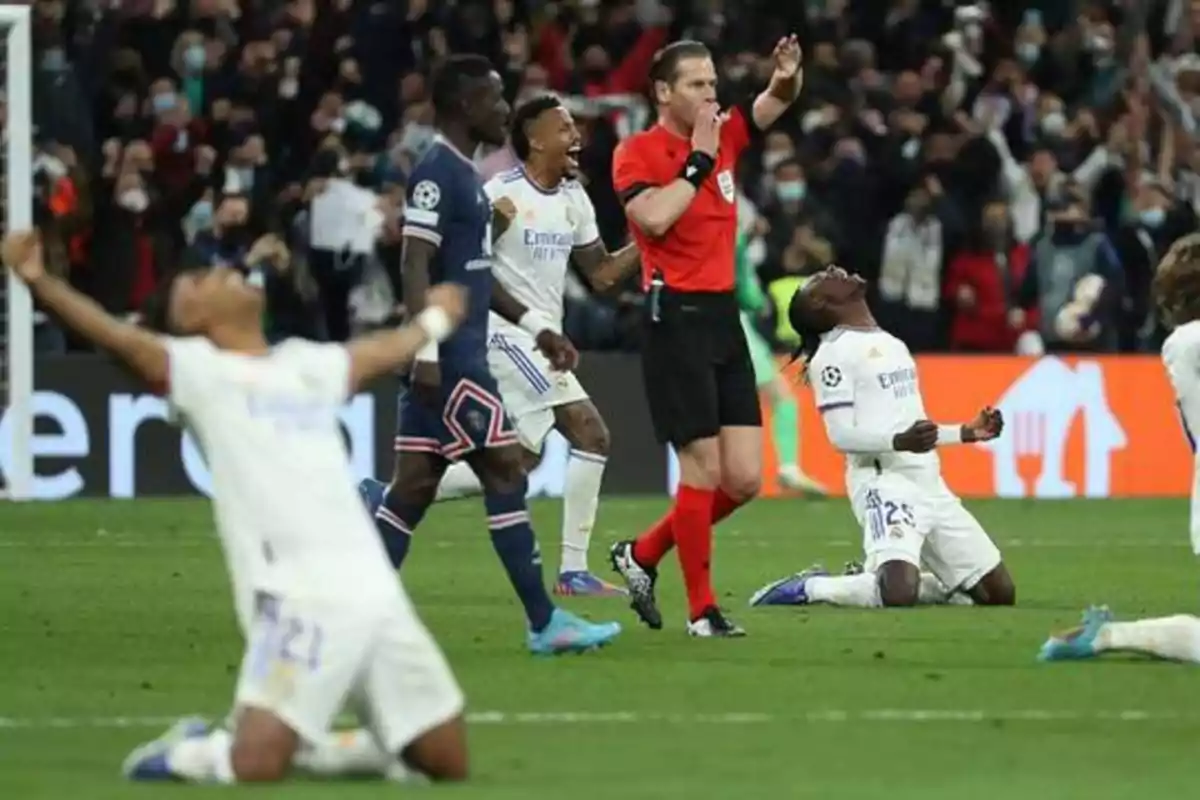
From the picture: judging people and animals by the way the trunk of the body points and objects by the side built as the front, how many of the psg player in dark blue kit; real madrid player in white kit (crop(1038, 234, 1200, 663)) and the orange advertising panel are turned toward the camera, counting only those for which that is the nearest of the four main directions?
1

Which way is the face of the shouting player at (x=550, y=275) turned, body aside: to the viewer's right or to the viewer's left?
to the viewer's right

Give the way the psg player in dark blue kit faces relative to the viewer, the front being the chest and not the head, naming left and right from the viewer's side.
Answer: facing to the right of the viewer

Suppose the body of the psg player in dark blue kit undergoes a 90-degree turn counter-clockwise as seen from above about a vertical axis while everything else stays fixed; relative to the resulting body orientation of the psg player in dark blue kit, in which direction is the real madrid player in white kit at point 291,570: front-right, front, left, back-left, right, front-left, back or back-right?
back

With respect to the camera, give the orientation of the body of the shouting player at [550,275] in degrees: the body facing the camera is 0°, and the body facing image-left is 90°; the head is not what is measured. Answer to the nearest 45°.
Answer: approximately 315°

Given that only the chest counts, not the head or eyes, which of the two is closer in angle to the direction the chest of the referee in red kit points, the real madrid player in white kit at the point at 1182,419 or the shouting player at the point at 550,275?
the real madrid player in white kit

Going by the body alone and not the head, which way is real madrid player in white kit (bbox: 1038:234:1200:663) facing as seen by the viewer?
to the viewer's right

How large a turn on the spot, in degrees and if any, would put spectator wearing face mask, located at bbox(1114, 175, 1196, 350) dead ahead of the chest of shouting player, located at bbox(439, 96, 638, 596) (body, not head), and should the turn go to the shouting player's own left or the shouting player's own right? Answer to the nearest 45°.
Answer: approximately 90° to the shouting player's own left

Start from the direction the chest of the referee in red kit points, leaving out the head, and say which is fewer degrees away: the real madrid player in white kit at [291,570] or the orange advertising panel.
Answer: the real madrid player in white kit

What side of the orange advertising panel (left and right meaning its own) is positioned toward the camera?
front
